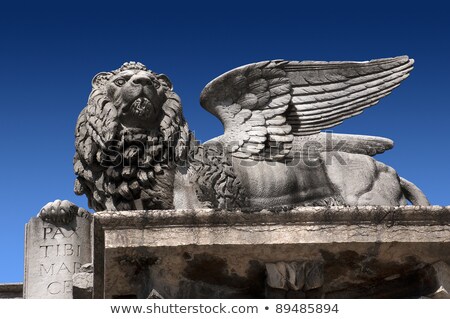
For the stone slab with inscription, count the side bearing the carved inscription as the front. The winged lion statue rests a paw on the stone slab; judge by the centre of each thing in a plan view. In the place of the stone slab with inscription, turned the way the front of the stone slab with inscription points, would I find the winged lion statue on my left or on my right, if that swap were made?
on my left

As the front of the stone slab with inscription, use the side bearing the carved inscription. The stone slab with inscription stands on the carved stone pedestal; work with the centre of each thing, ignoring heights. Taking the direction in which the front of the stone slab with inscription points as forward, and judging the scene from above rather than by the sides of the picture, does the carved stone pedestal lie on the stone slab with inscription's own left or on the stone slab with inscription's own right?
on the stone slab with inscription's own left

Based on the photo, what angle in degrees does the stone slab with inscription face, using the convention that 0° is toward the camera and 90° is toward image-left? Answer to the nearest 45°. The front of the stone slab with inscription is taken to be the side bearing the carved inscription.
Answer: approximately 0°
